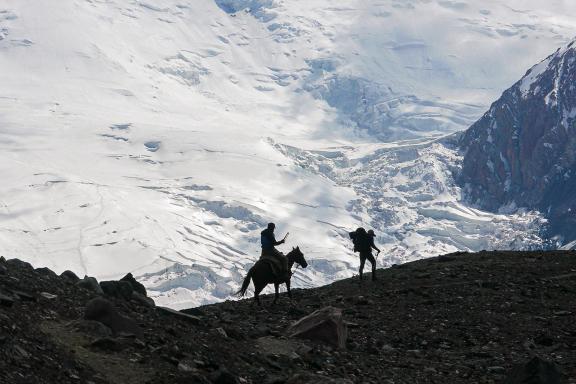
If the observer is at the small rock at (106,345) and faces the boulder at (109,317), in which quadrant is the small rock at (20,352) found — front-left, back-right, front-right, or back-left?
back-left

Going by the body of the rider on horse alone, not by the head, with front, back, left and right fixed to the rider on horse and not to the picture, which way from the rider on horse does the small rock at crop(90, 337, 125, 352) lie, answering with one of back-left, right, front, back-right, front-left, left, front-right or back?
right

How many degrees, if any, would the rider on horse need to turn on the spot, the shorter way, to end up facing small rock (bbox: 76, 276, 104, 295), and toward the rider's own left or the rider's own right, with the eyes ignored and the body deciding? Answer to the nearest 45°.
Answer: approximately 135° to the rider's own right

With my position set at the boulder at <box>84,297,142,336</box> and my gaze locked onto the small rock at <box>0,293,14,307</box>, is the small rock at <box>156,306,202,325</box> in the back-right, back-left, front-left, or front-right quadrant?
back-right

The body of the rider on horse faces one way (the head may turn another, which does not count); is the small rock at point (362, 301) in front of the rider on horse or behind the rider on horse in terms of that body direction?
in front

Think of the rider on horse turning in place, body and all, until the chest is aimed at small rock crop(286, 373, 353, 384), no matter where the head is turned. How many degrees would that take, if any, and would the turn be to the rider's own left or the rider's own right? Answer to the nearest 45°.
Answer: approximately 90° to the rider's own right

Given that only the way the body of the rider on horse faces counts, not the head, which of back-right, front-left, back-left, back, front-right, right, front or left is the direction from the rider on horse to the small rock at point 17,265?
back-right

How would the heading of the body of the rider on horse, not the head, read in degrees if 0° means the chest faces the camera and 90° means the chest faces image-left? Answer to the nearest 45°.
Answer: approximately 270°

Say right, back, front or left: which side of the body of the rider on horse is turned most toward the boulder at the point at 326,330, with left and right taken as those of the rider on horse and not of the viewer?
right
